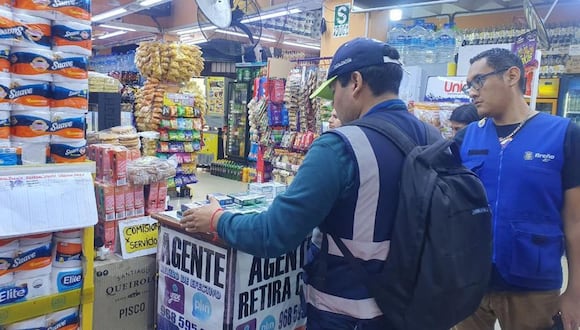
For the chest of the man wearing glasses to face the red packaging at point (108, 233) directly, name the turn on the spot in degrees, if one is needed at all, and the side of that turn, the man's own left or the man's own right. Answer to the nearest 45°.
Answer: approximately 45° to the man's own right

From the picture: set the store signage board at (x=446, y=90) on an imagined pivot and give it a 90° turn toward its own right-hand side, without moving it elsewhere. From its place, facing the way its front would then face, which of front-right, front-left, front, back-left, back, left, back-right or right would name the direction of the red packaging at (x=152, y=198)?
front-left

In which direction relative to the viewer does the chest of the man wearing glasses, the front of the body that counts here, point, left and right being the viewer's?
facing the viewer and to the left of the viewer

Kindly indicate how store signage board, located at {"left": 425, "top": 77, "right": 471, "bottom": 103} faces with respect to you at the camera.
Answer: facing the viewer

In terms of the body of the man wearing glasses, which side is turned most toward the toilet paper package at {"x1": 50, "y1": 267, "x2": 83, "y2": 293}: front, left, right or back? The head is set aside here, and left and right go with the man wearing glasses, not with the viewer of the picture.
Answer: front

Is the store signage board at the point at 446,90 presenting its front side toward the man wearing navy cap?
yes

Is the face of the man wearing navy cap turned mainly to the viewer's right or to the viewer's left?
to the viewer's left

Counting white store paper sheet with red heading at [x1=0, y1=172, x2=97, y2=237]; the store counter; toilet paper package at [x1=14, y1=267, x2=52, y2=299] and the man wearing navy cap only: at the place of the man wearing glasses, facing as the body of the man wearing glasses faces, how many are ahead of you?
4

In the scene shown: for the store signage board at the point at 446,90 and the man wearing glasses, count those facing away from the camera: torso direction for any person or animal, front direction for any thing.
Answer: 0
